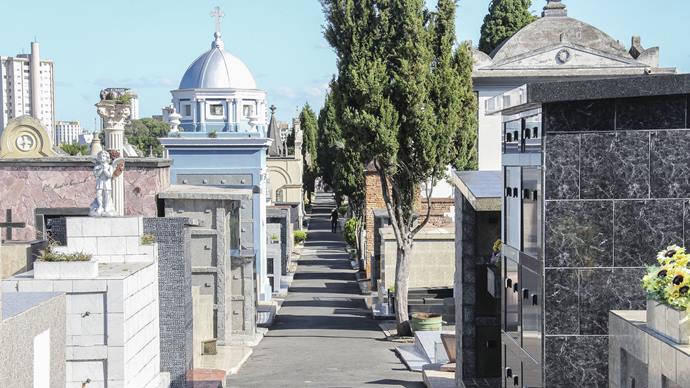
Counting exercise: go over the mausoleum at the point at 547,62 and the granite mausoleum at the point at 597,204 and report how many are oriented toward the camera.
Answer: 1

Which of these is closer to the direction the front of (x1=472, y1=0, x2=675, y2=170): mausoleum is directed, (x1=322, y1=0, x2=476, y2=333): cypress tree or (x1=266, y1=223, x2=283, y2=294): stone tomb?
the cypress tree

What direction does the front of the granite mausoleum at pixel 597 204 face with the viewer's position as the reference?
facing to the left of the viewer

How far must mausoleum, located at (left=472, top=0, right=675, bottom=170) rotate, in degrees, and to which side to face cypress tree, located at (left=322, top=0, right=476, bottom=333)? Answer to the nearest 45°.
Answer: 0° — it already faces it

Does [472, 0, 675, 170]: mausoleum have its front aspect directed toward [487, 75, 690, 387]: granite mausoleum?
yes

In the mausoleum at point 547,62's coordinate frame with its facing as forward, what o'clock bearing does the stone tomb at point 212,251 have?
The stone tomb is roughly at 1 o'clock from the mausoleum.

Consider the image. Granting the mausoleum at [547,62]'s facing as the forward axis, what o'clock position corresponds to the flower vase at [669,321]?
The flower vase is roughly at 12 o'clock from the mausoleum.

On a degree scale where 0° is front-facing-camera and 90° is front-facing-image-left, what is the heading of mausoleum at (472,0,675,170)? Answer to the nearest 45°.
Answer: approximately 0°

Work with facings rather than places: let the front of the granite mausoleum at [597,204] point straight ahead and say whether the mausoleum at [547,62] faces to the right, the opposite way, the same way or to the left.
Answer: to the left
